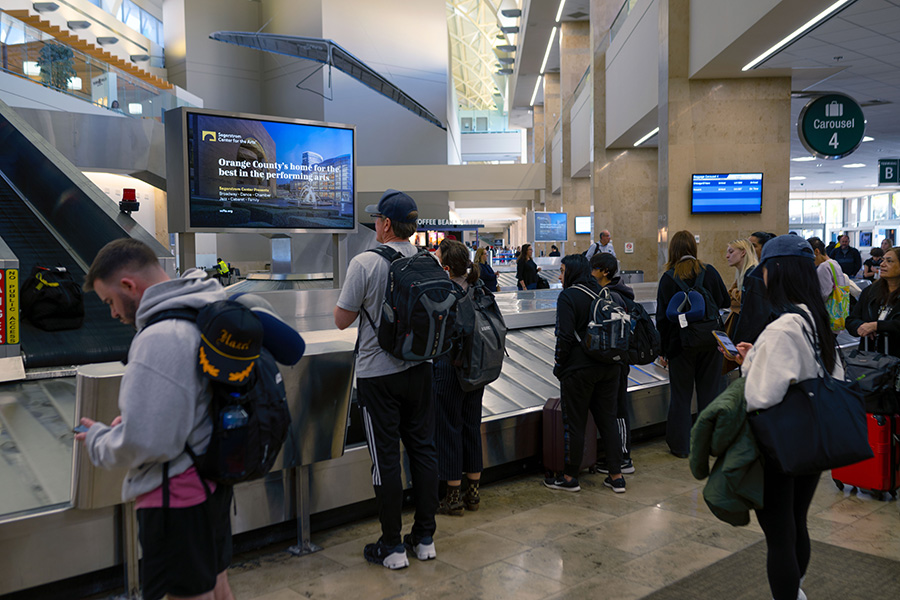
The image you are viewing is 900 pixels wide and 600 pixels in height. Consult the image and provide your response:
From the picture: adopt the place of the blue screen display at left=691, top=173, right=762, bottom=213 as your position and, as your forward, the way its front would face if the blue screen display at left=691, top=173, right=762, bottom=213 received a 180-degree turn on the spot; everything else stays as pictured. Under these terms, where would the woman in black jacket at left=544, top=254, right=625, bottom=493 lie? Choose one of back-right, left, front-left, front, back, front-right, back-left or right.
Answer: back

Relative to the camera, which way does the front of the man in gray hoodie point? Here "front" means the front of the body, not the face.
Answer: to the viewer's left

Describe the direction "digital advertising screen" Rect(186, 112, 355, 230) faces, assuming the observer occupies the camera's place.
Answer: facing the viewer and to the right of the viewer

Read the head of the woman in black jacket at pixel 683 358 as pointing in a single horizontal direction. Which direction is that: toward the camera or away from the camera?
away from the camera

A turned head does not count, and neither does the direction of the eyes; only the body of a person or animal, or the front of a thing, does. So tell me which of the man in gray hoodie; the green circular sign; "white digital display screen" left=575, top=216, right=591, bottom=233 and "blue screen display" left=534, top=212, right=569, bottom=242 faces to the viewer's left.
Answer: the man in gray hoodie

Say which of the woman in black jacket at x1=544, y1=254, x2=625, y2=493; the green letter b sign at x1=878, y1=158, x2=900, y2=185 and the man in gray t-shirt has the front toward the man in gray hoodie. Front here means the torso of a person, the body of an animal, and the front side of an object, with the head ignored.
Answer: the green letter b sign

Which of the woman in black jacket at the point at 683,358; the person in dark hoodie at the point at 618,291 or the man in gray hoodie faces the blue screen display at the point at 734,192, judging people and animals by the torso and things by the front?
the woman in black jacket

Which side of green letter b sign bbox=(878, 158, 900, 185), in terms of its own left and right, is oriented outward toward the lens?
front

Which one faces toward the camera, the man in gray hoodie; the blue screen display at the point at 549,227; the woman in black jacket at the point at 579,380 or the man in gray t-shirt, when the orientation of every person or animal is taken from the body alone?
the blue screen display

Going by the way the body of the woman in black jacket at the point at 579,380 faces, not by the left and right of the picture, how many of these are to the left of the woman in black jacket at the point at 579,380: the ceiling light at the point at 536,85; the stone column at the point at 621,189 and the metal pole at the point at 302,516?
1

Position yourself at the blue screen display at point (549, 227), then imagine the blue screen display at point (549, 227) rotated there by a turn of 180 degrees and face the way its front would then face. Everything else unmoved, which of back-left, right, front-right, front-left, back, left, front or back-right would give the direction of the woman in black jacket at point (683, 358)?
back

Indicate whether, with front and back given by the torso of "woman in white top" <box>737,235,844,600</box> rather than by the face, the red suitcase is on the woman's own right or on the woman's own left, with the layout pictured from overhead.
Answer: on the woman's own right

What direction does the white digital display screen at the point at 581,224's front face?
toward the camera

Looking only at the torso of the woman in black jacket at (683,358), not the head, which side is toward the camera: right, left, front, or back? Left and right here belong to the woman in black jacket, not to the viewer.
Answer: back

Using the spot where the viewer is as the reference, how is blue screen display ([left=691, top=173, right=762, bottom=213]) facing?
facing the viewer
